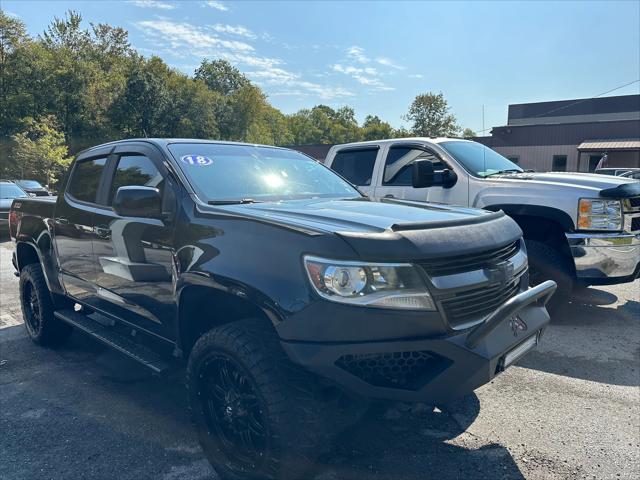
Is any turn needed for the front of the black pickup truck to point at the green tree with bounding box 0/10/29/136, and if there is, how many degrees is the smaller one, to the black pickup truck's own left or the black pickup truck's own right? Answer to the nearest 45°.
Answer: approximately 180°

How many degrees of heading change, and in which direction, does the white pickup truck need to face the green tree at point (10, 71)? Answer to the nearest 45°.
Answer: approximately 180°

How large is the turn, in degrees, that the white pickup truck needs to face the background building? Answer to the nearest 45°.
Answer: approximately 135° to its left

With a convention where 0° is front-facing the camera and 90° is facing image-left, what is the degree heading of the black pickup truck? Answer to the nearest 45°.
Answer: approximately 315°

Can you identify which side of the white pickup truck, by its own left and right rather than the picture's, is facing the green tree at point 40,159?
back

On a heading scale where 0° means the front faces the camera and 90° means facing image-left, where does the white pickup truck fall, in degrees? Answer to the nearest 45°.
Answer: approximately 315°

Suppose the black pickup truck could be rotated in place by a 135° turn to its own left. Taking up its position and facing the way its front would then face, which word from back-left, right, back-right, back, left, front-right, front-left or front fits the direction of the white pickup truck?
front-right

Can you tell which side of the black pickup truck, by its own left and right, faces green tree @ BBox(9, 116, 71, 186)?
back

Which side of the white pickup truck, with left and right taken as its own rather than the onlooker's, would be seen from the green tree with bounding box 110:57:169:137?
back
